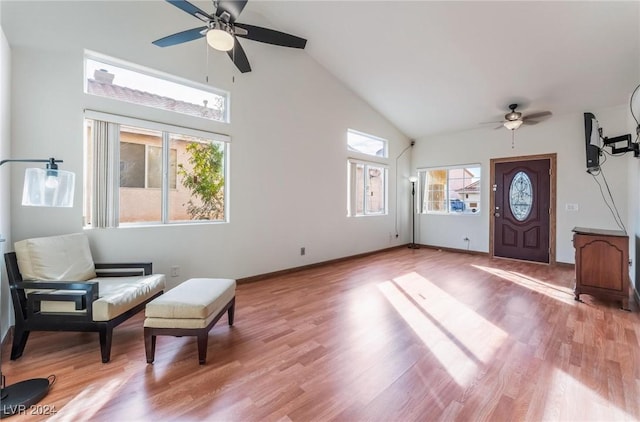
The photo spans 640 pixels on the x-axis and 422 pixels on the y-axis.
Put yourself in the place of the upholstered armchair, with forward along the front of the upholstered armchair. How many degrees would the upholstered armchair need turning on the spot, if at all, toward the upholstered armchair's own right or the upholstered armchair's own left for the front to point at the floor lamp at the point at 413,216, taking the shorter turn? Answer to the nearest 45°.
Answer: approximately 45° to the upholstered armchair's own left

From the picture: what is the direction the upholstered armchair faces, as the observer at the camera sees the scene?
facing the viewer and to the right of the viewer

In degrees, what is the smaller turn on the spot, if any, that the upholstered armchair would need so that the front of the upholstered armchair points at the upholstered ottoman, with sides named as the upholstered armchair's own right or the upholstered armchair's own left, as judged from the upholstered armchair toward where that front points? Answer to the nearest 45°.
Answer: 0° — it already faces it

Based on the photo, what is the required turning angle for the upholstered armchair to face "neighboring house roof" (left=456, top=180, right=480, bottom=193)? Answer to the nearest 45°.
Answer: approximately 45° to its left

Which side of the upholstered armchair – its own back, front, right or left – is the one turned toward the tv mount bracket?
front
